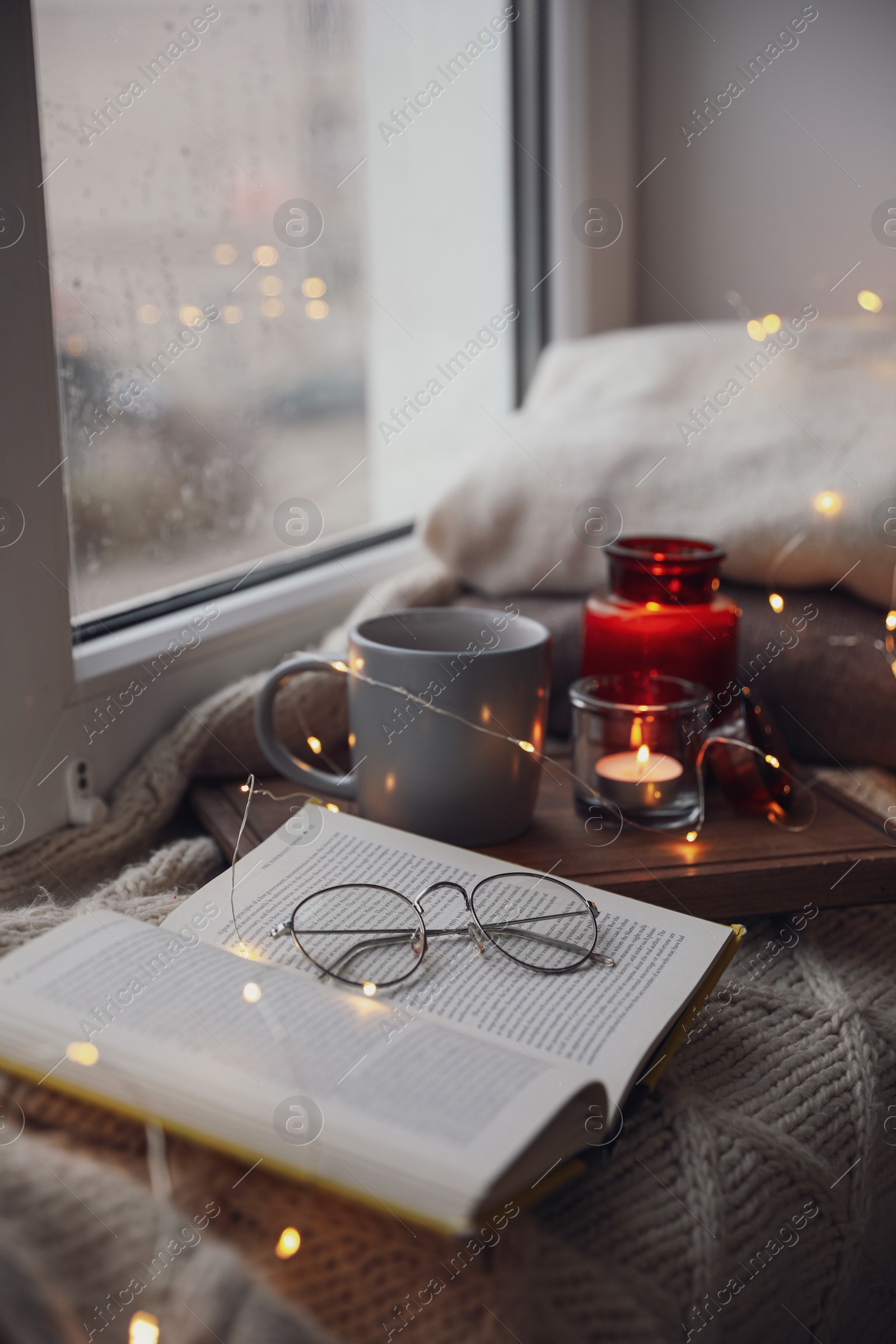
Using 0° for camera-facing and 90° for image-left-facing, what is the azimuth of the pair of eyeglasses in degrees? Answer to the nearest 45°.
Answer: approximately 0°

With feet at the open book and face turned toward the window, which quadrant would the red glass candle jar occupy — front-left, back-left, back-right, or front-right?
front-right

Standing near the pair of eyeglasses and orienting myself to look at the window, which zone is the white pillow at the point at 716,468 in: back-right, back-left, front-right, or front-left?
front-right
